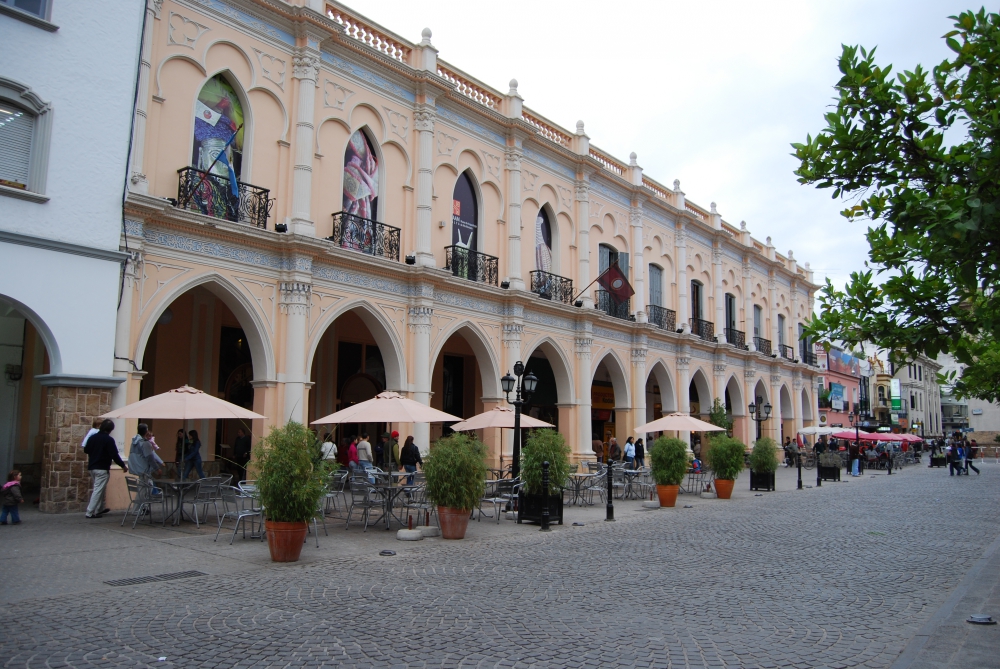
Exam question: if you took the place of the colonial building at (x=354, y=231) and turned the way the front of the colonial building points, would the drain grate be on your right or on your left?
on your right

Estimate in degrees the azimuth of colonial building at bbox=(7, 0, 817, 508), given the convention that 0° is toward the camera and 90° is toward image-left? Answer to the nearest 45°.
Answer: approximately 315°

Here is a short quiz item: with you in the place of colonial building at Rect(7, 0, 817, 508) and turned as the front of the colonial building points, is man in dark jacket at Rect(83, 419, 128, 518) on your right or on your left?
on your right

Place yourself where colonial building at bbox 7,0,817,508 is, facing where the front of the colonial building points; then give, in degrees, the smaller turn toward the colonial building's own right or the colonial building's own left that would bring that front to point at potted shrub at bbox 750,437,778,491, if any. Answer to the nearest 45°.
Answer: approximately 45° to the colonial building's own left

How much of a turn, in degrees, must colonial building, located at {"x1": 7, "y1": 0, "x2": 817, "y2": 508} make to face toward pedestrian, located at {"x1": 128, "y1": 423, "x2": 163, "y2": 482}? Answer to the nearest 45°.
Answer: approximately 45° to its right

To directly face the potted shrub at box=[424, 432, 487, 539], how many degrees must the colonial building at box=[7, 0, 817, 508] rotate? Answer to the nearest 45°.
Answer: approximately 45° to its right

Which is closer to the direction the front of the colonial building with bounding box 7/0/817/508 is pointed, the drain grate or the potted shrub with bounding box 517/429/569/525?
the potted shrub

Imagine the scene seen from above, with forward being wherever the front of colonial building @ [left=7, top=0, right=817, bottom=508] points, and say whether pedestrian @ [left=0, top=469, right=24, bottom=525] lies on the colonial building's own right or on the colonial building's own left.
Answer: on the colonial building's own right
